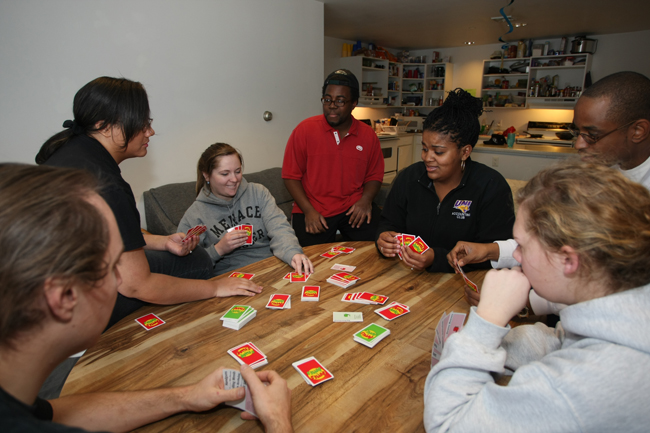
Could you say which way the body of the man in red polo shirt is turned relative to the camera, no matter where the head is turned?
toward the camera

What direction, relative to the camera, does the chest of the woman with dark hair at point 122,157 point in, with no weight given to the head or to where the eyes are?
to the viewer's right

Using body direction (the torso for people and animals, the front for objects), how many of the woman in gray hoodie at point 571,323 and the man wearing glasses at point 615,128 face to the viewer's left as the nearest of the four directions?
2

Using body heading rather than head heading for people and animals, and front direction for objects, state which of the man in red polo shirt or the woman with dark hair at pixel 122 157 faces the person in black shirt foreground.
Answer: the man in red polo shirt

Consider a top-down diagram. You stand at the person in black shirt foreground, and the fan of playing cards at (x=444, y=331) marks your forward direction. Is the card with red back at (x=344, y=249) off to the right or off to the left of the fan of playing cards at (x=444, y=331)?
left

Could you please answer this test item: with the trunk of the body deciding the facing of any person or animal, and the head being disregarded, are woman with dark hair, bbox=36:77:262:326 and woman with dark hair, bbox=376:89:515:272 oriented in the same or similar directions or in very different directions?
very different directions

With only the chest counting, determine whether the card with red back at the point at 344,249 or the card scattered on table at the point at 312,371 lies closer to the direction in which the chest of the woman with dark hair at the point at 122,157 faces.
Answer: the card with red back

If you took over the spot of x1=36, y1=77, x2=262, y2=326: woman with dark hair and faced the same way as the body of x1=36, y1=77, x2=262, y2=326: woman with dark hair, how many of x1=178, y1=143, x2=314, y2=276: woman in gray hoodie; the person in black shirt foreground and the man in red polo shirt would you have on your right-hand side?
1

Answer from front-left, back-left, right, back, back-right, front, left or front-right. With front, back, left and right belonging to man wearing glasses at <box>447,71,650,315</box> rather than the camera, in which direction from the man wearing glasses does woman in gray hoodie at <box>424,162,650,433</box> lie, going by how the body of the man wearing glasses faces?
left

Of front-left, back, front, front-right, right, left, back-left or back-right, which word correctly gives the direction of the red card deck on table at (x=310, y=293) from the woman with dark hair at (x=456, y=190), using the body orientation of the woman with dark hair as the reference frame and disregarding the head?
front

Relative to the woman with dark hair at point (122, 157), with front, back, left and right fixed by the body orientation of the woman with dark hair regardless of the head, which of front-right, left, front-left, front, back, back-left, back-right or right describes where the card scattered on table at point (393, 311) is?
front-right

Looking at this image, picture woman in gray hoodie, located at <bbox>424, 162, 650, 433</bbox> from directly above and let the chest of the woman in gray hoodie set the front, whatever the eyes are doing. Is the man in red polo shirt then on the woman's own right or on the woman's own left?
on the woman's own right

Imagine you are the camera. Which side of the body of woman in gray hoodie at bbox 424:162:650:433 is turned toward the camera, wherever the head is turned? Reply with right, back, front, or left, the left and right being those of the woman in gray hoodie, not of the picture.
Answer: left

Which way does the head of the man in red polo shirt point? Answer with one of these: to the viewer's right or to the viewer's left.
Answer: to the viewer's left

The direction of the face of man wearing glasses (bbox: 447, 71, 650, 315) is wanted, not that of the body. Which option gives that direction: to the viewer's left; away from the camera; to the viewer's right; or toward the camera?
to the viewer's left

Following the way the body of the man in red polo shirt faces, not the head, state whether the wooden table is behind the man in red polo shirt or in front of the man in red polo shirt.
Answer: in front

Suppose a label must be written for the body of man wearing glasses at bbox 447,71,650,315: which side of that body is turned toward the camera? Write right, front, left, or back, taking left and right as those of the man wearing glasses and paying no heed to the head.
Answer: left
